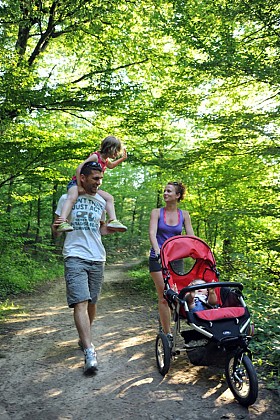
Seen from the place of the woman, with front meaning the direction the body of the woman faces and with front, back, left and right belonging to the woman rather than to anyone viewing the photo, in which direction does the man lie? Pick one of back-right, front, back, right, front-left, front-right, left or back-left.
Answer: front-right

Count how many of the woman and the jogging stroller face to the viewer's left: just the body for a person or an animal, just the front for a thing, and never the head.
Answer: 0

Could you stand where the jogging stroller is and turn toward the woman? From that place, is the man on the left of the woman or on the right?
left

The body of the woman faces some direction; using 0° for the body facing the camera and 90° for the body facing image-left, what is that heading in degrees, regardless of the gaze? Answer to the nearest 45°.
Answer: approximately 0°

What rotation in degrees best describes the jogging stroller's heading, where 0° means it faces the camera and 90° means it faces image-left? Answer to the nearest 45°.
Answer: approximately 315°

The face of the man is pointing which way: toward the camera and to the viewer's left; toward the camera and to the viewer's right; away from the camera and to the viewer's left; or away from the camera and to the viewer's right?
toward the camera and to the viewer's right
